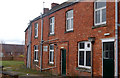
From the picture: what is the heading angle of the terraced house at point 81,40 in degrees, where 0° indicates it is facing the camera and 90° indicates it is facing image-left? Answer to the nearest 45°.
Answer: approximately 45°
